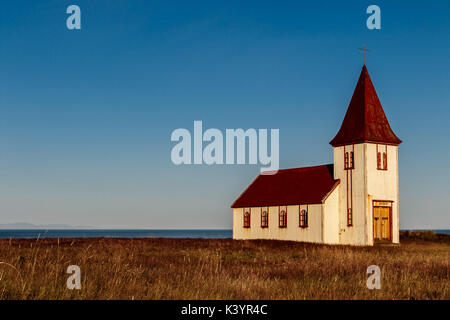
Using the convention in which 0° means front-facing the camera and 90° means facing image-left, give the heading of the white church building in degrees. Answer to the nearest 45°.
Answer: approximately 315°
